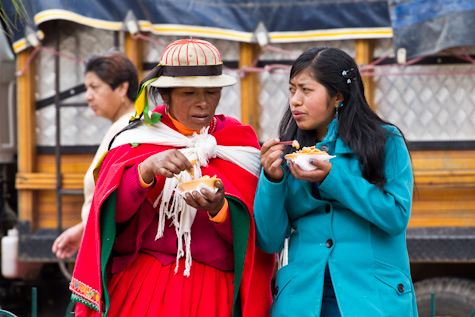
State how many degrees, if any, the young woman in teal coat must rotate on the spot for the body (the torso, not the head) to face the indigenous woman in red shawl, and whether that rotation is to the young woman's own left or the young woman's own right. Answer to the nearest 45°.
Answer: approximately 45° to the young woman's own right

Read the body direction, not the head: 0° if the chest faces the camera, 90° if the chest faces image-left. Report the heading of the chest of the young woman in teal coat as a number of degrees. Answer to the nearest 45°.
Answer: approximately 45°

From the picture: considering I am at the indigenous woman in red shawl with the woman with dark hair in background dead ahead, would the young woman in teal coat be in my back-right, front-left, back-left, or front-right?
back-right

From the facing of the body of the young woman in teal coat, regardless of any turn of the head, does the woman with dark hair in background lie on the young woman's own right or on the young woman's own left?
on the young woman's own right

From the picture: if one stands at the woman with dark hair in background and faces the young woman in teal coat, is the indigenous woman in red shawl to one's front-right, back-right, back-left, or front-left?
front-right

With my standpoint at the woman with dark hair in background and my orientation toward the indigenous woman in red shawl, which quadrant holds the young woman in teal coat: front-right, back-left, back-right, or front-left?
front-left

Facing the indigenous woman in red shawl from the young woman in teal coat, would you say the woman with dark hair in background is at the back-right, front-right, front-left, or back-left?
front-right
